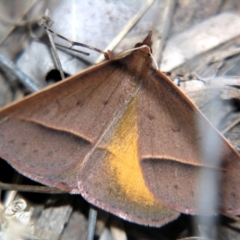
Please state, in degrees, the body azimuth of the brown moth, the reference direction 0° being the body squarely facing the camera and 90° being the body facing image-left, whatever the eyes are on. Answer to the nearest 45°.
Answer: approximately 180°
